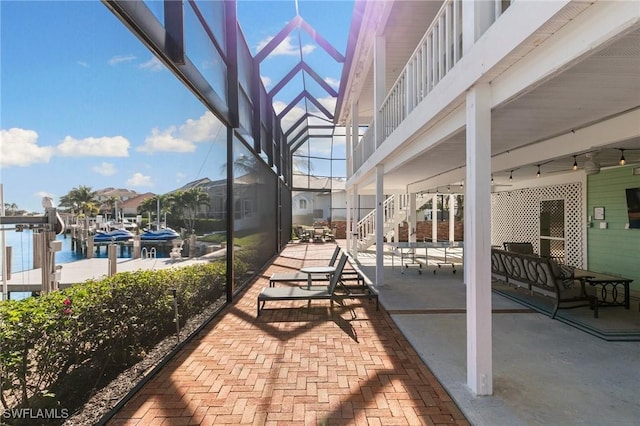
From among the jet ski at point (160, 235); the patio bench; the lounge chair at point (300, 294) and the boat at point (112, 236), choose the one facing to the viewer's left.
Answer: the lounge chair

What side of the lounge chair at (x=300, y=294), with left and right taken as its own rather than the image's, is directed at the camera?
left

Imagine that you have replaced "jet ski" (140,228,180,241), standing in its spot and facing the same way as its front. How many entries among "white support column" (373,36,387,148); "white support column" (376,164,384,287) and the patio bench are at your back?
0

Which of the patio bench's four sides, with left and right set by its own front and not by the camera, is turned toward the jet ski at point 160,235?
back

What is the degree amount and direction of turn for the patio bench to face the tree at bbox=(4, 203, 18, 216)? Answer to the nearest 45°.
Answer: approximately 180°

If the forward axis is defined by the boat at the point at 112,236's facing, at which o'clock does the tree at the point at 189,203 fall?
The tree is roughly at 10 o'clock from the boat.

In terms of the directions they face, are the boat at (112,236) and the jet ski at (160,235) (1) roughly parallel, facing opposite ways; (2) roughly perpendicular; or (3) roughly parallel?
roughly parallel

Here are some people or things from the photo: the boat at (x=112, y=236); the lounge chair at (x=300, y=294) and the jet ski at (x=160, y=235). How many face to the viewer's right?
2

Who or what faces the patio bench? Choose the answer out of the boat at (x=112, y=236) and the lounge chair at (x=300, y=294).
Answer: the boat

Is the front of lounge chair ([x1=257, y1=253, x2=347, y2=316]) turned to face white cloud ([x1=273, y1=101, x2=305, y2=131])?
no

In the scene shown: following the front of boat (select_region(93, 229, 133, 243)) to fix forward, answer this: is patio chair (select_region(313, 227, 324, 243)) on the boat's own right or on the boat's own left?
on the boat's own left

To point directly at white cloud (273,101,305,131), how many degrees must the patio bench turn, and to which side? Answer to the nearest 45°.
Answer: approximately 90° to its left

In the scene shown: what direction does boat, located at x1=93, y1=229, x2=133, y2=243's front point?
to the viewer's right

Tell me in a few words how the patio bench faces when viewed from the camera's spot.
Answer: facing away from the viewer and to the right of the viewer

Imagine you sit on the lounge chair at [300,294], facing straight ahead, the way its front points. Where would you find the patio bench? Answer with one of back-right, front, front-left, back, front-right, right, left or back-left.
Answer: back

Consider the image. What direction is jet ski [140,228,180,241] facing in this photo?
to the viewer's right
